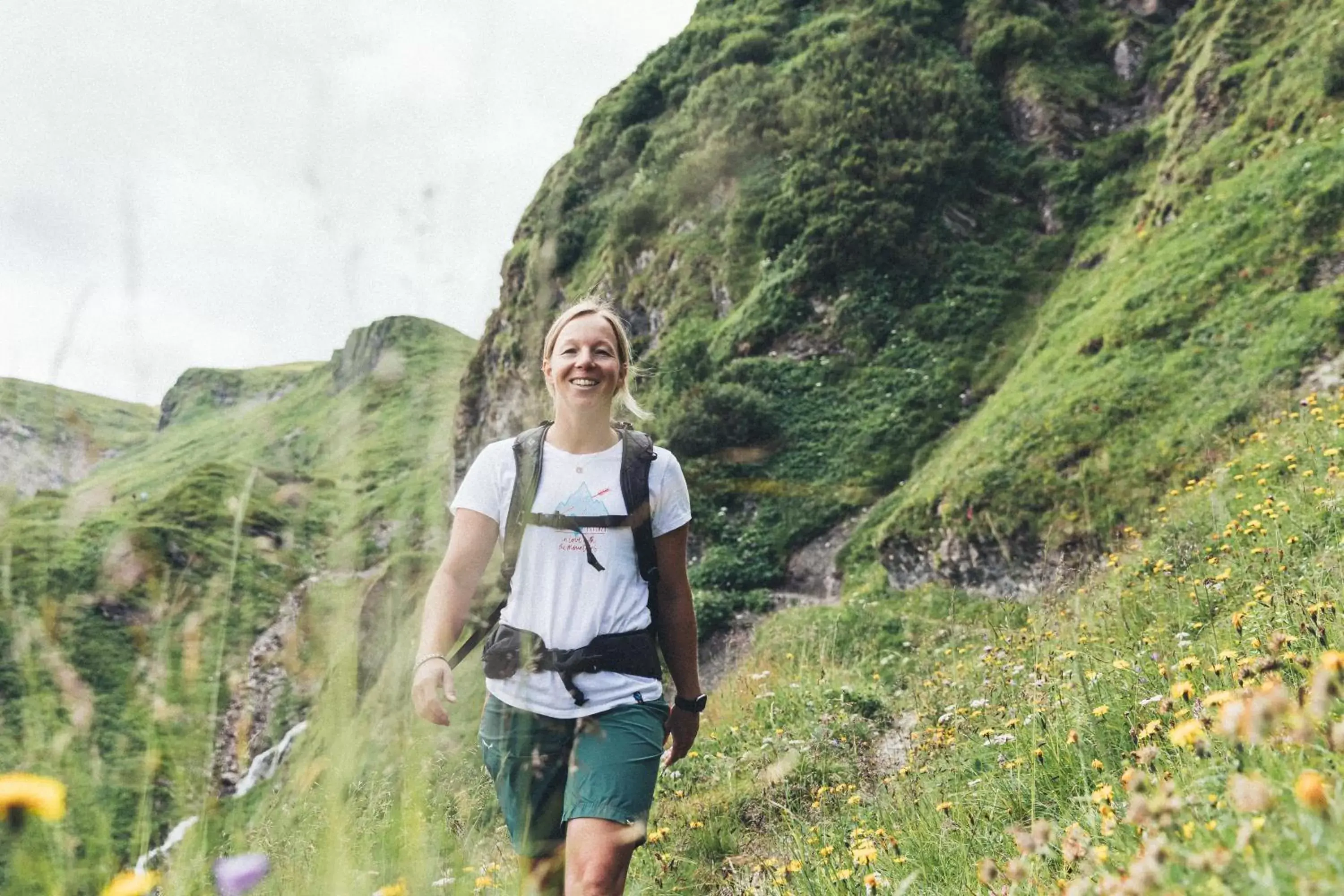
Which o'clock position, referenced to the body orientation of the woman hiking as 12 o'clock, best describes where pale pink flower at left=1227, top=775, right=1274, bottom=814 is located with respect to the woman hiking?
The pale pink flower is roughly at 11 o'clock from the woman hiking.

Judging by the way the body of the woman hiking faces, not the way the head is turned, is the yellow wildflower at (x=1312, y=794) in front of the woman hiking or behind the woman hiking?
in front

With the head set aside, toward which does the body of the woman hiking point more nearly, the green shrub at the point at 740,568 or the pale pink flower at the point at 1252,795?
the pale pink flower

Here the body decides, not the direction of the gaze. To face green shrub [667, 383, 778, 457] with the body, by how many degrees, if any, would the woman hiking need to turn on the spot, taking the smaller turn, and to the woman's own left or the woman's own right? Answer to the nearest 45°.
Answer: approximately 180°

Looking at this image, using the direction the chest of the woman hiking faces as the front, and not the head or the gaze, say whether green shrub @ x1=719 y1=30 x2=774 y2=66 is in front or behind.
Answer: behind

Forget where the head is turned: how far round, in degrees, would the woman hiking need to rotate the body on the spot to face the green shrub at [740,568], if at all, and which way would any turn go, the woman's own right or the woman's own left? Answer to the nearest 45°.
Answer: approximately 180°

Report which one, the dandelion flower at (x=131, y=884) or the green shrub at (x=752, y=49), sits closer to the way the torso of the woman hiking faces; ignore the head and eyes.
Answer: the dandelion flower

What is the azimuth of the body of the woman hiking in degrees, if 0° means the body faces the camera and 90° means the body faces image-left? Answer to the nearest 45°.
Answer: approximately 0°

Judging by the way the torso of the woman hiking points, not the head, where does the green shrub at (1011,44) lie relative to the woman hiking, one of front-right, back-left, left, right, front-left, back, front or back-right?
back-left

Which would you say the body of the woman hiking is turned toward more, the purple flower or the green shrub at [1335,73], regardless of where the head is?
the purple flower

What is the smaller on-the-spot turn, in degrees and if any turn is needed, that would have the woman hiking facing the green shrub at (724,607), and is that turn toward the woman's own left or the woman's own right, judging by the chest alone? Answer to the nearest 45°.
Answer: approximately 180°
